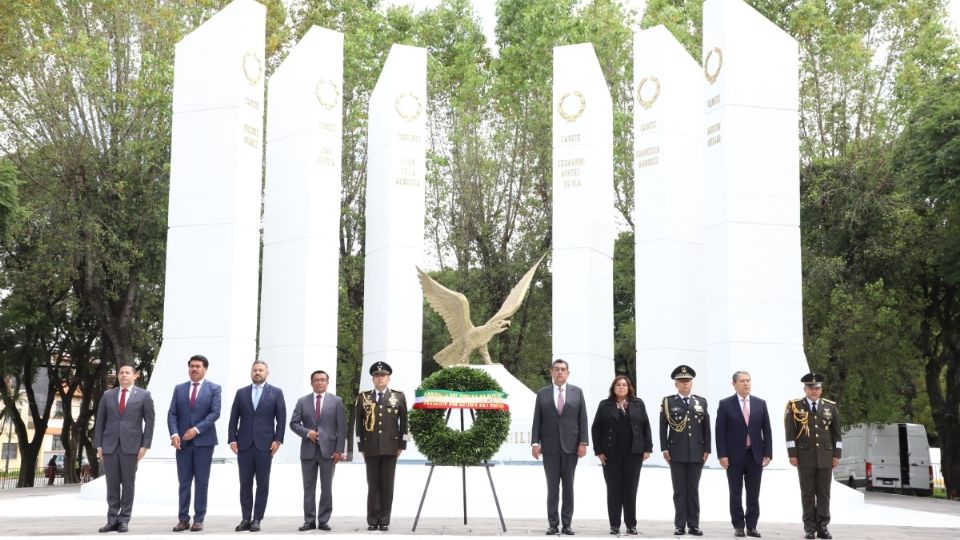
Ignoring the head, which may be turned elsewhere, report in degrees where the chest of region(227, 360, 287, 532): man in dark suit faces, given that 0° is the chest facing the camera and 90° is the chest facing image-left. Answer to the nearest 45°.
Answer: approximately 0°

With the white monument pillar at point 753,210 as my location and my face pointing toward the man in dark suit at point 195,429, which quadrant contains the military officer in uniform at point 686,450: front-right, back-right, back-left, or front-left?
front-left

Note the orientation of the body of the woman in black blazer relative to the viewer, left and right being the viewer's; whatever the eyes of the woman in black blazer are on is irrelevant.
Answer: facing the viewer

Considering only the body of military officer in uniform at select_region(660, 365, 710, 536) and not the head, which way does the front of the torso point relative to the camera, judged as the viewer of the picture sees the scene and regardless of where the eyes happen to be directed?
toward the camera

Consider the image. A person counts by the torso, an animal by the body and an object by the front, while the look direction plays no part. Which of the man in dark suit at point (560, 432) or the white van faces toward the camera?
the man in dark suit

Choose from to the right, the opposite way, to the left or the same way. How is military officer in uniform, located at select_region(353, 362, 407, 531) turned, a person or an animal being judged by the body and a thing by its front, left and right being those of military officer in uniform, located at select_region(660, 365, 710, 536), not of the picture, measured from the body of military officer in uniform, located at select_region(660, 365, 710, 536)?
the same way

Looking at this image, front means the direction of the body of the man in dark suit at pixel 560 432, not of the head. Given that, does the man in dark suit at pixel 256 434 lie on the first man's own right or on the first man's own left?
on the first man's own right

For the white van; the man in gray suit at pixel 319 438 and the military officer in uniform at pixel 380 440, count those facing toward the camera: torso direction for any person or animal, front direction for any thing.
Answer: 2

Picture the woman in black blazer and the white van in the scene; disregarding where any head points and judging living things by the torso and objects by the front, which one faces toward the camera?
the woman in black blazer

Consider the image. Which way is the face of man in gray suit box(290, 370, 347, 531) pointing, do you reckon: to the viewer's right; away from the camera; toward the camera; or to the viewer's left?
toward the camera

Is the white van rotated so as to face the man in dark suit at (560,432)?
no

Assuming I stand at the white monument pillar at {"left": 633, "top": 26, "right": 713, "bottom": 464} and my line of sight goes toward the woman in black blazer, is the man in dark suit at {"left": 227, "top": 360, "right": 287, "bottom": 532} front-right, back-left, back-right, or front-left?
front-right

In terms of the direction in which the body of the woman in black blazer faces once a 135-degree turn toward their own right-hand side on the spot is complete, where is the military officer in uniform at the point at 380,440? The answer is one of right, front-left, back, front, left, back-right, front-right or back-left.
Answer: front-left

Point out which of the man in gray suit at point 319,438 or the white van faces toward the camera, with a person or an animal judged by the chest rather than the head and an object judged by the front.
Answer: the man in gray suit

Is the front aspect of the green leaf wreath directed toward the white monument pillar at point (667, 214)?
no

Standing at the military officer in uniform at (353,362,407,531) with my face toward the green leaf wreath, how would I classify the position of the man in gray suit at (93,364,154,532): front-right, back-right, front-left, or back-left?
back-left

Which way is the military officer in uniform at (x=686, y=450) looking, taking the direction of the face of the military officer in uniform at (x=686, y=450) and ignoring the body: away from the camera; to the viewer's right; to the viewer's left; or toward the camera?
toward the camera

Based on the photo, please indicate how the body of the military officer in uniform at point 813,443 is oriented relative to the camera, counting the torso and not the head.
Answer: toward the camera

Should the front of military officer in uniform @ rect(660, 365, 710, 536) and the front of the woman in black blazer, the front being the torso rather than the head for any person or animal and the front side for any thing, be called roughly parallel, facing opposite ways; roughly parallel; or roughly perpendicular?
roughly parallel

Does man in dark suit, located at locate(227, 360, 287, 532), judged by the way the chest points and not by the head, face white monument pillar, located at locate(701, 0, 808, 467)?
no
